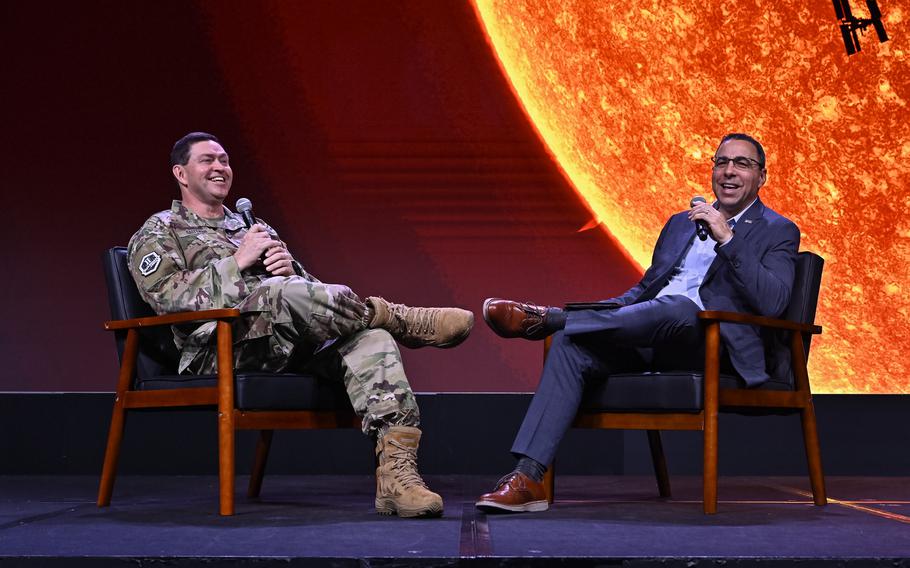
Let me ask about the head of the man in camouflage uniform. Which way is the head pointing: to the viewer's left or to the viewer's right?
to the viewer's right

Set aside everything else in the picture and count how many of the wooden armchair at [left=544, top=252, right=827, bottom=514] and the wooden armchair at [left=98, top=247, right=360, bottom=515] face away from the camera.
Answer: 0

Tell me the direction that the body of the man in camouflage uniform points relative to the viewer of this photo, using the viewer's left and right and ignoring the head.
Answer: facing the viewer and to the right of the viewer

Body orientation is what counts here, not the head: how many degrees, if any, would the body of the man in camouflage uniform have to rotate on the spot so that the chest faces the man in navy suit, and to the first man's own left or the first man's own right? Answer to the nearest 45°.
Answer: approximately 45° to the first man's own left

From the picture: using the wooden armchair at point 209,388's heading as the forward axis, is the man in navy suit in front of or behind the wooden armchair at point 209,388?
in front

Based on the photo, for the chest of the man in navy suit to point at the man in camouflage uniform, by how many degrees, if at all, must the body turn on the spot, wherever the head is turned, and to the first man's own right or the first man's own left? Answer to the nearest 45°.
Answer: approximately 45° to the first man's own right

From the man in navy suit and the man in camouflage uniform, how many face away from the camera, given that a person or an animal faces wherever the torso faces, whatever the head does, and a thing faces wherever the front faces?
0

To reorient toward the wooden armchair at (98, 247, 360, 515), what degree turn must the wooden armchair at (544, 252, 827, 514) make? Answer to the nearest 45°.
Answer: approximately 45° to its right

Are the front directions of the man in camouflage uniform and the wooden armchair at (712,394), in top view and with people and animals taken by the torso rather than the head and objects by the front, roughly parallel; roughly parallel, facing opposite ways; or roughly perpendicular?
roughly perpendicular

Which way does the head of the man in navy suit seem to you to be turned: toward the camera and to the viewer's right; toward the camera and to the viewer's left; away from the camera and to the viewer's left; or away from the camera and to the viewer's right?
toward the camera and to the viewer's left

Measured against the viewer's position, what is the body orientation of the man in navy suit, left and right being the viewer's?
facing the viewer and to the left of the viewer

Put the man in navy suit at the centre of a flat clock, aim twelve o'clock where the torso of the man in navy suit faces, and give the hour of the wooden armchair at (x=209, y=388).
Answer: The wooden armchair is roughly at 1 o'clock from the man in navy suit.

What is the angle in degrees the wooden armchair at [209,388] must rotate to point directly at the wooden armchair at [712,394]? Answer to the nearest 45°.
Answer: approximately 45° to its left

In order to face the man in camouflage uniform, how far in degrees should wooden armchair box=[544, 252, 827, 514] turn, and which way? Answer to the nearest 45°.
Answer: approximately 45° to its right
